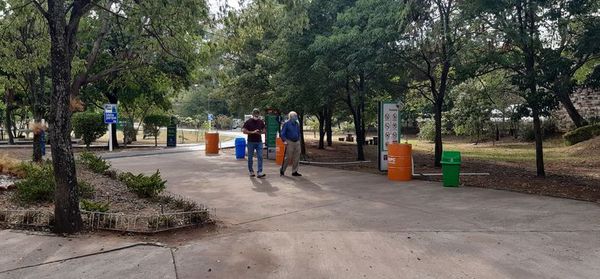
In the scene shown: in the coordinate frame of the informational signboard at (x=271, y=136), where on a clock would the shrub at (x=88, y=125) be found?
The shrub is roughly at 4 o'clock from the informational signboard.

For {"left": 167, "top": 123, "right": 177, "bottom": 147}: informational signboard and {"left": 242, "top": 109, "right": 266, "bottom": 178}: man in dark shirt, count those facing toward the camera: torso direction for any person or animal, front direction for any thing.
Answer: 2

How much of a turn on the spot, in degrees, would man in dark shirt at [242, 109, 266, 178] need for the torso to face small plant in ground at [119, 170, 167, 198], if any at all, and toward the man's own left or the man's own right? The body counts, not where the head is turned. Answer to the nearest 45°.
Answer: approximately 45° to the man's own right

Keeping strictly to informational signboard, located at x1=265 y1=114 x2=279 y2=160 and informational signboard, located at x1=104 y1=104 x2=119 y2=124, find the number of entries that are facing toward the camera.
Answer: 2

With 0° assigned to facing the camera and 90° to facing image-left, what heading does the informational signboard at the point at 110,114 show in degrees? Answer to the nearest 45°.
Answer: approximately 0°

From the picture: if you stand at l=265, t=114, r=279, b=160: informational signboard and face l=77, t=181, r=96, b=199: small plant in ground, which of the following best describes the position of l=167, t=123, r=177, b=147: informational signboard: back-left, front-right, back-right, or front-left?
back-right
